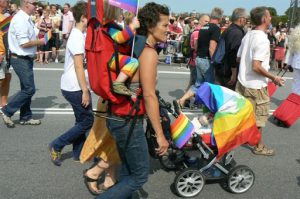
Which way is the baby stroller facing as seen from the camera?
to the viewer's right

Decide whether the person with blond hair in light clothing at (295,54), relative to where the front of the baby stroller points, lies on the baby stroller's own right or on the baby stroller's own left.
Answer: on the baby stroller's own left

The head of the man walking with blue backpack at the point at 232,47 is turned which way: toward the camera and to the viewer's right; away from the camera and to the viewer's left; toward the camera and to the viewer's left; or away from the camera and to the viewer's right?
away from the camera and to the viewer's right

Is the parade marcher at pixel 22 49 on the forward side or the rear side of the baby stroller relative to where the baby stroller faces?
on the rear side

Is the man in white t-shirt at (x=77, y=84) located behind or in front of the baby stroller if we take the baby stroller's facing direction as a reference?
behind

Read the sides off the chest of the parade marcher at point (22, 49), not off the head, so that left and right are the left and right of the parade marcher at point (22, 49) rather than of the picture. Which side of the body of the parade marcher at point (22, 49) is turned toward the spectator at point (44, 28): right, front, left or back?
left

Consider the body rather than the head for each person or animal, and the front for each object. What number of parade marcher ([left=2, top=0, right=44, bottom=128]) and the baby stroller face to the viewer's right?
2

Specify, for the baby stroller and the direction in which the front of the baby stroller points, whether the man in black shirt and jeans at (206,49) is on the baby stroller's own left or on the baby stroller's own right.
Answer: on the baby stroller's own left

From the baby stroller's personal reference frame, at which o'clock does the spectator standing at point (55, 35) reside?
The spectator standing is roughly at 8 o'clock from the baby stroller.

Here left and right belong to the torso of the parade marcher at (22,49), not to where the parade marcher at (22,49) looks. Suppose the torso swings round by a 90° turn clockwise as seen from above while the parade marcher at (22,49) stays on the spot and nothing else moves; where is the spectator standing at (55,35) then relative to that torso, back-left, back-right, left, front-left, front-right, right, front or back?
back
